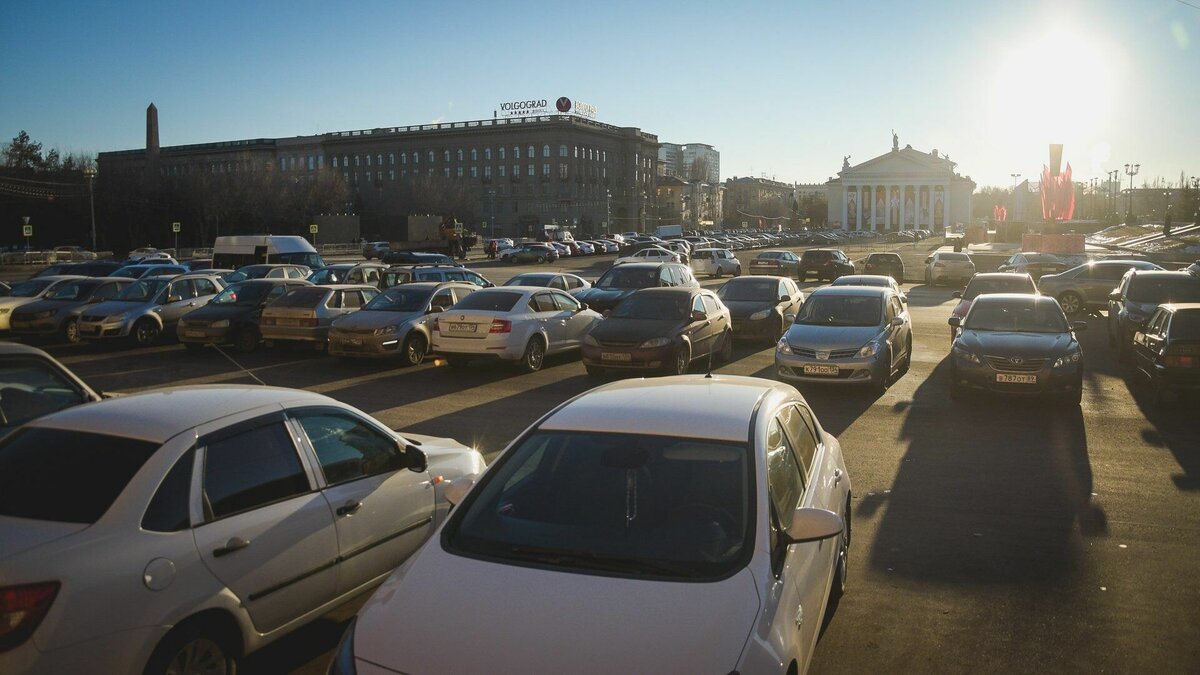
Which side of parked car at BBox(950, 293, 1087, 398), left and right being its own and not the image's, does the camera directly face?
front

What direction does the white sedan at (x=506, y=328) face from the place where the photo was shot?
facing away from the viewer and to the right of the viewer

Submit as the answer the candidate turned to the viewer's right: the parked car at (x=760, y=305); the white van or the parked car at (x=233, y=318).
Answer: the white van

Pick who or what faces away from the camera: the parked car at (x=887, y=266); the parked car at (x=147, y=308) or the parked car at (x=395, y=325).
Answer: the parked car at (x=887, y=266)

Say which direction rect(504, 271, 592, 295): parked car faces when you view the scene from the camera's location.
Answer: facing the viewer and to the left of the viewer

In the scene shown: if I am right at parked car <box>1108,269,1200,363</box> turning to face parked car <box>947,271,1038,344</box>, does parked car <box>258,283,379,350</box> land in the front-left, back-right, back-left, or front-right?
front-left

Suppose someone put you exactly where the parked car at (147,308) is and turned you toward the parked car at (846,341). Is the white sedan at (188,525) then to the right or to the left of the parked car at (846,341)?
right

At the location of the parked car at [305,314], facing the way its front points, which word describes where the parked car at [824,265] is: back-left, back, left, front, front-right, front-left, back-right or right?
front

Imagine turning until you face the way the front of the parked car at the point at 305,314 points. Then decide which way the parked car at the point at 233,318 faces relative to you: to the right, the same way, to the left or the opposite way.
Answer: the opposite way

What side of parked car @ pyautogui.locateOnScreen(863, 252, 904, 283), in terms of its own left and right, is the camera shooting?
back

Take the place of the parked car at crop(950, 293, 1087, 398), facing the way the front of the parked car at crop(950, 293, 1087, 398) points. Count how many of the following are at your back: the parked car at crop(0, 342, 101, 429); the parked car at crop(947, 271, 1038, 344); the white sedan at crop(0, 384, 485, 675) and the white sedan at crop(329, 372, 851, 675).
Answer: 1

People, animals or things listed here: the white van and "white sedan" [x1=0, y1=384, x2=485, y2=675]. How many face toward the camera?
0

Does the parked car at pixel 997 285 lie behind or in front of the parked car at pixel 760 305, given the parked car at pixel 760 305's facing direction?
behind

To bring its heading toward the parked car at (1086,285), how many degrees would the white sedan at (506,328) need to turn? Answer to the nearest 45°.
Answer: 0° — it already faces it

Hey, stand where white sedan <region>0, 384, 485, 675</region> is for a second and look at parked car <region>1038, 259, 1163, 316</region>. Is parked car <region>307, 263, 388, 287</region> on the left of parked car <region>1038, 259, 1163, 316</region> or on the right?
left

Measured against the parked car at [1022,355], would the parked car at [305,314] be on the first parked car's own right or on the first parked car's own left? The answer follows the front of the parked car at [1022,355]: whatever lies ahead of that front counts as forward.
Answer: on the first parked car's own right

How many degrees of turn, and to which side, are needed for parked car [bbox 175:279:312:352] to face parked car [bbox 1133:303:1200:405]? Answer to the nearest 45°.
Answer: approximately 90° to its left

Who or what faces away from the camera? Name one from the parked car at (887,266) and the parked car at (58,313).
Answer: the parked car at (887,266)
